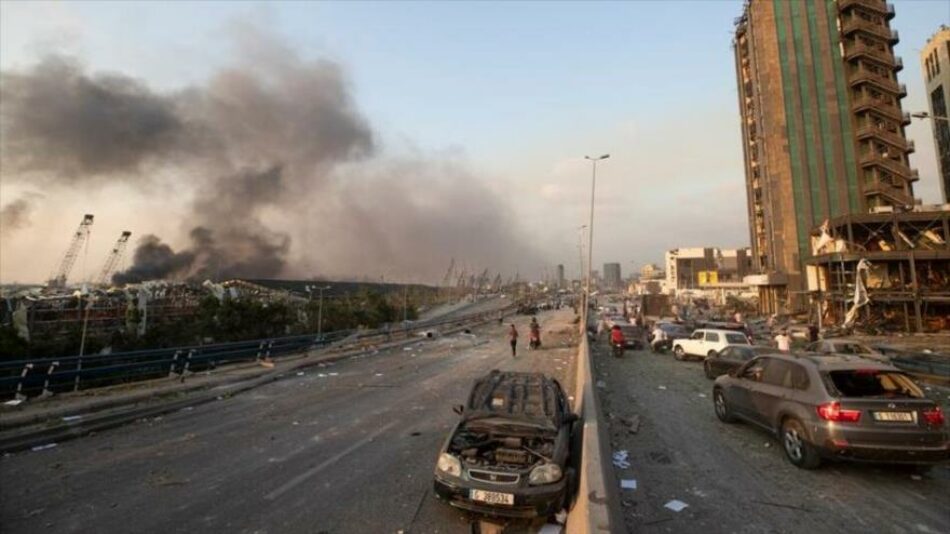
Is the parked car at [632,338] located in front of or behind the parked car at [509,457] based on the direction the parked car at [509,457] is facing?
behind

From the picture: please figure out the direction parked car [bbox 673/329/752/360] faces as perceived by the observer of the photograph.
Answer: facing away from the viewer and to the left of the viewer

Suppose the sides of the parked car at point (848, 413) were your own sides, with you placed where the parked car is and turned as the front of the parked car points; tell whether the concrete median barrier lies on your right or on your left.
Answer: on your left

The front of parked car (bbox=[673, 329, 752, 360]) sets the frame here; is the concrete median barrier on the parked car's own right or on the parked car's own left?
on the parked car's own left

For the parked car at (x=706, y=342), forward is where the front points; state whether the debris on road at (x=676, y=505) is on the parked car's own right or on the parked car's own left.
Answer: on the parked car's own left

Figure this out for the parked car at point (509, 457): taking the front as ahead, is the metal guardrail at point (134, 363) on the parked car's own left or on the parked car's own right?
on the parked car's own right

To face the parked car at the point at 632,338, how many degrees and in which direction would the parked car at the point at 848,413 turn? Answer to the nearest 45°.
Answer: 0° — it already faces it

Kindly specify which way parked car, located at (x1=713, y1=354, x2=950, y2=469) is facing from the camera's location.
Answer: facing away from the viewer and to the left of the viewer

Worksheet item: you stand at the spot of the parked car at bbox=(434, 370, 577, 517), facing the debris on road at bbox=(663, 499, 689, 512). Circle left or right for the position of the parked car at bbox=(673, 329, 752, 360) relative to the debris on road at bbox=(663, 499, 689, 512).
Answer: left

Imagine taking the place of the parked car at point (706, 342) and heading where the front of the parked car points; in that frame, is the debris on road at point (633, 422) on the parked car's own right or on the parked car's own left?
on the parked car's own left
